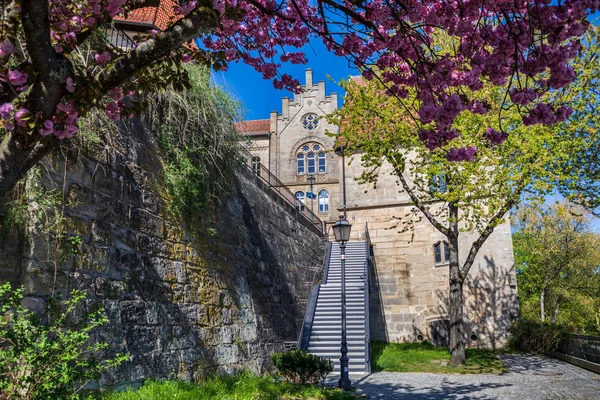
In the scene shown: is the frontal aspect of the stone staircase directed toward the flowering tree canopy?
yes

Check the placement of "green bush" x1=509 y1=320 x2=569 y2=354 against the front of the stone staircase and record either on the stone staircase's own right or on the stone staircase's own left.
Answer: on the stone staircase's own left

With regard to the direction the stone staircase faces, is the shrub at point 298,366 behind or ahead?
ahead

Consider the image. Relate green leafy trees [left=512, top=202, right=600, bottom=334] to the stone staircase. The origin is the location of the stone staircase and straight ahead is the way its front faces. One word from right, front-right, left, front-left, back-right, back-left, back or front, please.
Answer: back-left

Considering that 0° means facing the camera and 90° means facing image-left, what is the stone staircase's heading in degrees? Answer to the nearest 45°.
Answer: approximately 0°
